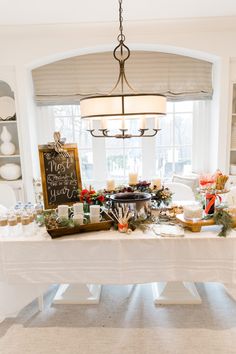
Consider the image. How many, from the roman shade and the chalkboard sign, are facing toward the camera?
2

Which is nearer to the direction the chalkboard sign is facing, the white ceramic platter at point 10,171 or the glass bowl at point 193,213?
the glass bowl

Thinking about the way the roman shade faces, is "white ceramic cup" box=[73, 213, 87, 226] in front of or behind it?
in front

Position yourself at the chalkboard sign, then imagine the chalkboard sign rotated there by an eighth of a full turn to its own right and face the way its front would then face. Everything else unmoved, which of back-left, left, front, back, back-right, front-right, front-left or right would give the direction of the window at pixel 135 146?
back

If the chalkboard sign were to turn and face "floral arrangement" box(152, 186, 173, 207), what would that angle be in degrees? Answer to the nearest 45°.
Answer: approximately 45° to its left

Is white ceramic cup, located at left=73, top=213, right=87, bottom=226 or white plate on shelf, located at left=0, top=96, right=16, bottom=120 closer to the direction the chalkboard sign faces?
the white ceramic cup

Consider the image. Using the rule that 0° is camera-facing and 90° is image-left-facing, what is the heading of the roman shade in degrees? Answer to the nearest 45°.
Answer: approximately 0°

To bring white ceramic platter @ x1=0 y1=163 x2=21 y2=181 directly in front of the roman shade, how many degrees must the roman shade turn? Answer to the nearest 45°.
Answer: approximately 90° to its right

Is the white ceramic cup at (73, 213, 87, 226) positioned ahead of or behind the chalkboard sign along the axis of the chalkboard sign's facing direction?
ahead

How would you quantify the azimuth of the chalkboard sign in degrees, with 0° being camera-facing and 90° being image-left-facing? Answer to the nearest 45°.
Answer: approximately 0°
